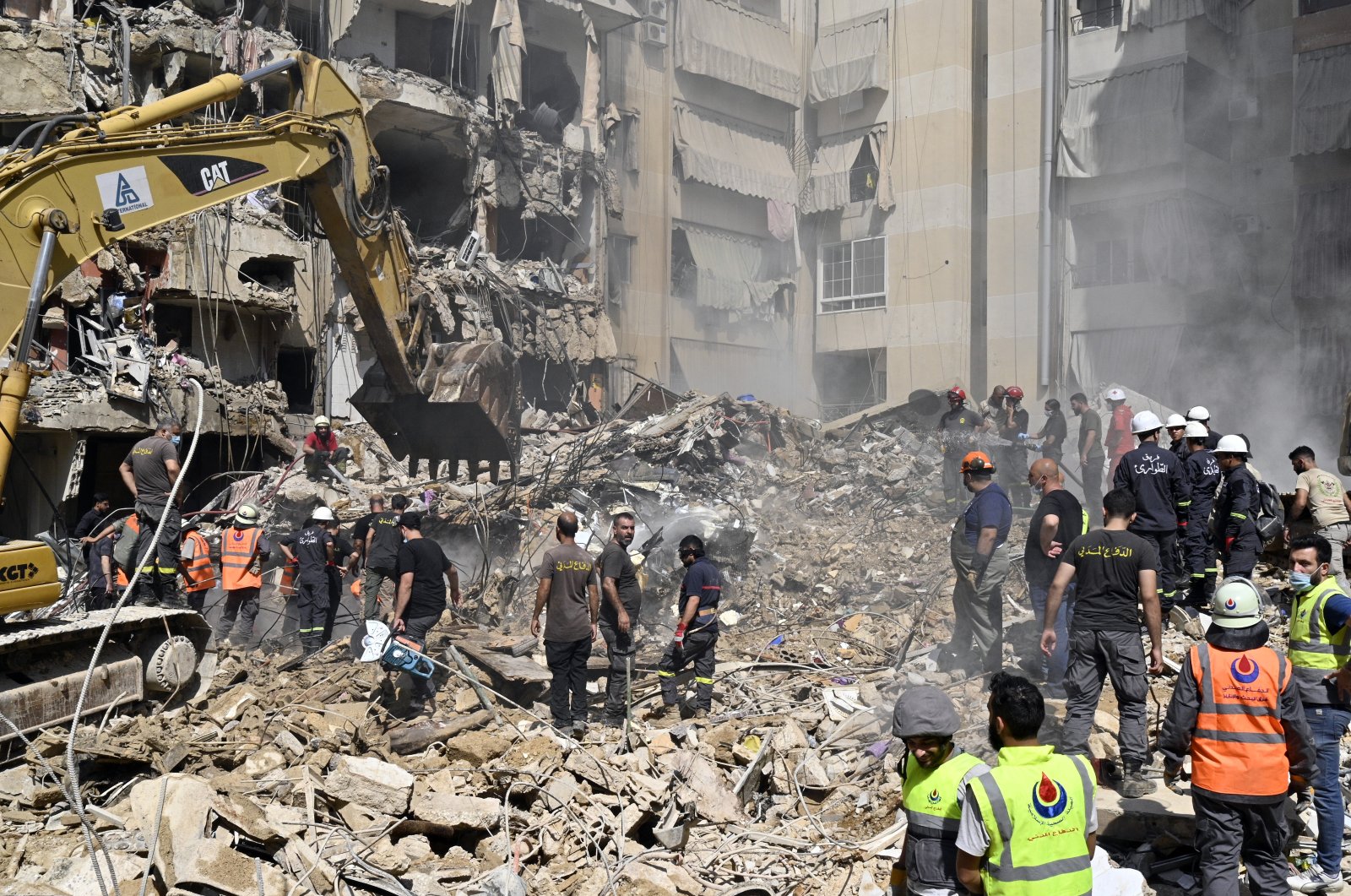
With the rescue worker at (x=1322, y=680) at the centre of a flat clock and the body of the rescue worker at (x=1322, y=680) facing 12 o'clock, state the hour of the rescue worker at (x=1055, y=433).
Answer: the rescue worker at (x=1055, y=433) is roughly at 4 o'clock from the rescue worker at (x=1322, y=680).

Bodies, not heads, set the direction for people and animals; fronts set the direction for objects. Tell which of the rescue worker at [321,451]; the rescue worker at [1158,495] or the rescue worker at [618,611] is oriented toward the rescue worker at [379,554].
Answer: the rescue worker at [321,451]

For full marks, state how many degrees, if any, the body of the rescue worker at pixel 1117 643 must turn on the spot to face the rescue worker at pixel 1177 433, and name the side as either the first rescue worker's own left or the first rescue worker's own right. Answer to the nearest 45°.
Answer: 0° — they already face them

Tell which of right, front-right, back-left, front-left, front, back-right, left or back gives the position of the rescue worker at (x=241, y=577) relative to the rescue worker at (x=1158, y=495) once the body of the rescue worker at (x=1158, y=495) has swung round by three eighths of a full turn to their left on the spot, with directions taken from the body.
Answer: front-right

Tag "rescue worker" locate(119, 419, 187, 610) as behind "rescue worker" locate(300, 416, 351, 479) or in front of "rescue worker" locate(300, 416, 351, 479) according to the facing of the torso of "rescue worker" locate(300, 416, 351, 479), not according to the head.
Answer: in front

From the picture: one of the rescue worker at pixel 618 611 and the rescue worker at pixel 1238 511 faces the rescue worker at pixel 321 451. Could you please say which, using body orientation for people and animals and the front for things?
the rescue worker at pixel 1238 511

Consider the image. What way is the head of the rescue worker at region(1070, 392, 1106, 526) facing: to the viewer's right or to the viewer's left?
to the viewer's left

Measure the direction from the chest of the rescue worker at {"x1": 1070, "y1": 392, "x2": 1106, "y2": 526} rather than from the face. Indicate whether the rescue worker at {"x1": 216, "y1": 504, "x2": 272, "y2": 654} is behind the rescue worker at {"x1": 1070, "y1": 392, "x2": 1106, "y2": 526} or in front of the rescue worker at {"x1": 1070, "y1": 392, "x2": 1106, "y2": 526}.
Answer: in front

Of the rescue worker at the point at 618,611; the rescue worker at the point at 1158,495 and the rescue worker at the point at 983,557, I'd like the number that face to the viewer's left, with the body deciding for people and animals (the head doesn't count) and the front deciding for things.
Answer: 1

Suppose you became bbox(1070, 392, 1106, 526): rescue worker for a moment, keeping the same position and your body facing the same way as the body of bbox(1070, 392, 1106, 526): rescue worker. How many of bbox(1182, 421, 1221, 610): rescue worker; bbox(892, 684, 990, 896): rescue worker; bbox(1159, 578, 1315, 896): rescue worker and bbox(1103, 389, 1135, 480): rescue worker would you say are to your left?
3

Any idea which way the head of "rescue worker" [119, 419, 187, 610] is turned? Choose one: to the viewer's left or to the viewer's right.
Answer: to the viewer's right

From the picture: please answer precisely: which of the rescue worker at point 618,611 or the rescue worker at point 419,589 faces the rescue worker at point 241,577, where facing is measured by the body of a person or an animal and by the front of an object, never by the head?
the rescue worker at point 419,589

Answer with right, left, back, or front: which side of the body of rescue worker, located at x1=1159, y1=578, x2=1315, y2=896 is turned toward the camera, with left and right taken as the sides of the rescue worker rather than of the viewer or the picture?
back
